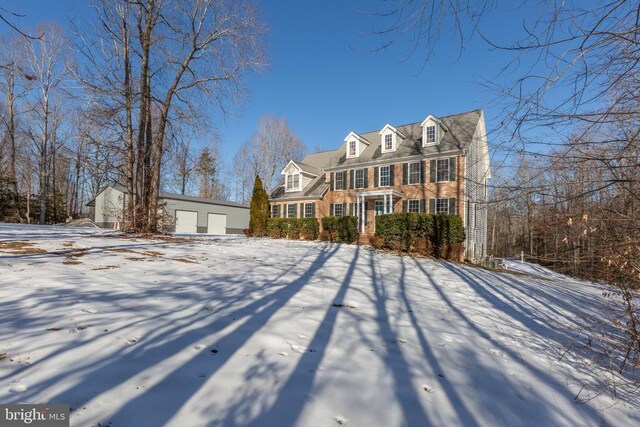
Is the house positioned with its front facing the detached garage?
no

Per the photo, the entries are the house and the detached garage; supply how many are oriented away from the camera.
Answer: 0

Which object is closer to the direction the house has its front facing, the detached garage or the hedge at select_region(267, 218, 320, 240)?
the hedge

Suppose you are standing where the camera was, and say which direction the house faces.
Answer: facing the viewer and to the left of the viewer

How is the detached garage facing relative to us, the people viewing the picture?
facing the viewer and to the right of the viewer

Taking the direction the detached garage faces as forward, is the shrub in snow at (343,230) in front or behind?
in front

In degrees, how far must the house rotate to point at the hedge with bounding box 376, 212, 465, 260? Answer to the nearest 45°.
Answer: approximately 45° to its left

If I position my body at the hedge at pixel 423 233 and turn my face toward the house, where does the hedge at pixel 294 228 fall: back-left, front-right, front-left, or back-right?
front-left

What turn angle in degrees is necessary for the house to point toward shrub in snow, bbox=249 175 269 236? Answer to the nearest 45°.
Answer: approximately 45° to its right
